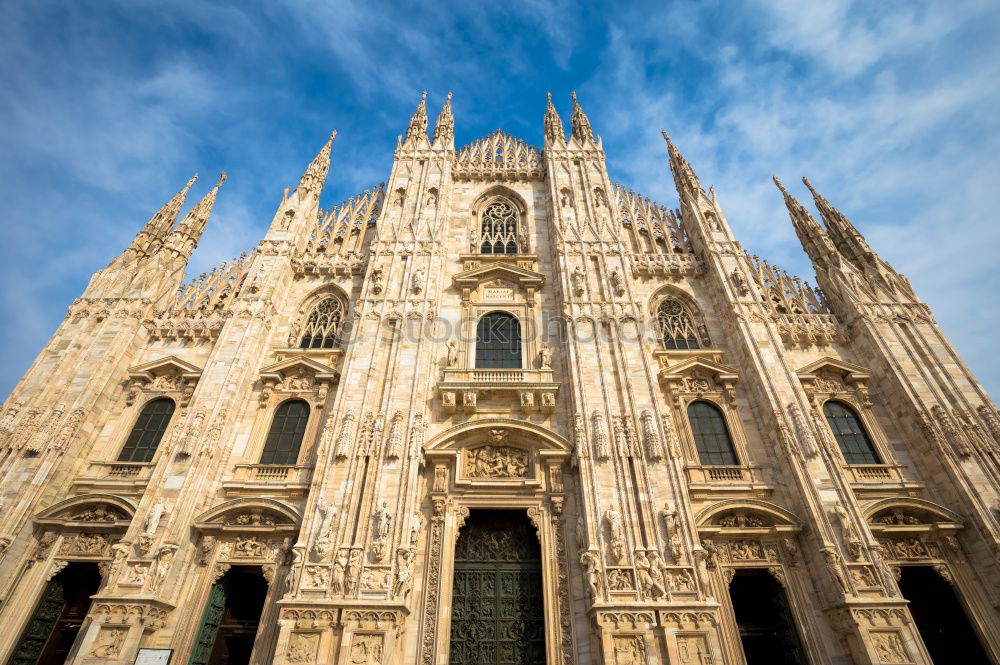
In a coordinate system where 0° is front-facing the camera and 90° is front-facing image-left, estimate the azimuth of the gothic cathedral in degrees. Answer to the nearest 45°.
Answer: approximately 0°
